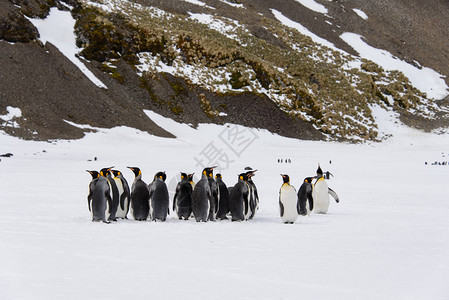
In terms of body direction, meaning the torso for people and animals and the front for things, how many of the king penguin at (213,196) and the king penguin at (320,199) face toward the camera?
1

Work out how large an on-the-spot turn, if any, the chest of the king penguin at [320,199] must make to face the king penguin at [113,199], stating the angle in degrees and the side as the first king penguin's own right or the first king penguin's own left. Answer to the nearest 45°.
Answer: approximately 45° to the first king penguin's own right

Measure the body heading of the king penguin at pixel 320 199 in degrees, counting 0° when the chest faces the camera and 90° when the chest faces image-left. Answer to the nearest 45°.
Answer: approximately 0°
